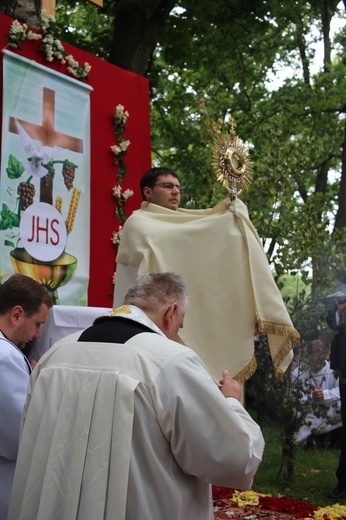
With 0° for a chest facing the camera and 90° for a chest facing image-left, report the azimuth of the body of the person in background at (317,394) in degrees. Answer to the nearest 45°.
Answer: approximately 45°

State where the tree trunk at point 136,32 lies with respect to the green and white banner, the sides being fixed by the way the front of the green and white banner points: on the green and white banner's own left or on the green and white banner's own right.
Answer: on the green and white banner's own left

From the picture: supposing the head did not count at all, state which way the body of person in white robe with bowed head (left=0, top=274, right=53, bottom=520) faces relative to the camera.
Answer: to the viewer's right

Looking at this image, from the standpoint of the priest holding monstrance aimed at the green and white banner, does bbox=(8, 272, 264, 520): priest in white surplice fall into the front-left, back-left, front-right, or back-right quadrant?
back-left

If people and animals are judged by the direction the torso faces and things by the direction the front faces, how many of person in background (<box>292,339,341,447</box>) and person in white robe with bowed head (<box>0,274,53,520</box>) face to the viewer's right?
1

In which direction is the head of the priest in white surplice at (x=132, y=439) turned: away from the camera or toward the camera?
away from the camera

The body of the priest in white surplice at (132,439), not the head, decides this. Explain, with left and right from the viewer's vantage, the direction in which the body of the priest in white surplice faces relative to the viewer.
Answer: facing away from the viewer and to the right of the viewer

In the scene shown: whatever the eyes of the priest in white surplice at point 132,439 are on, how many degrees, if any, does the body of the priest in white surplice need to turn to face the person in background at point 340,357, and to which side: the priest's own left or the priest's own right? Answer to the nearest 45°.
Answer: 0° — they already face them

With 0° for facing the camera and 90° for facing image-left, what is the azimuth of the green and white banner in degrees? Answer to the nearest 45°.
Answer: approximately 315°

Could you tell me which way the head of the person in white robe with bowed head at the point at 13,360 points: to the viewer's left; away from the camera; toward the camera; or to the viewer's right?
to the viewer's right

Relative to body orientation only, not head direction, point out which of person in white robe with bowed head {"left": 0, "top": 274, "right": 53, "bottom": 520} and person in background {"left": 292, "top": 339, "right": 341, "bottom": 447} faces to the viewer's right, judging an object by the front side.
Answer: person in white robe with bowed head {"left": 0, "top": 274, "right": 53, "bottom": 520}
